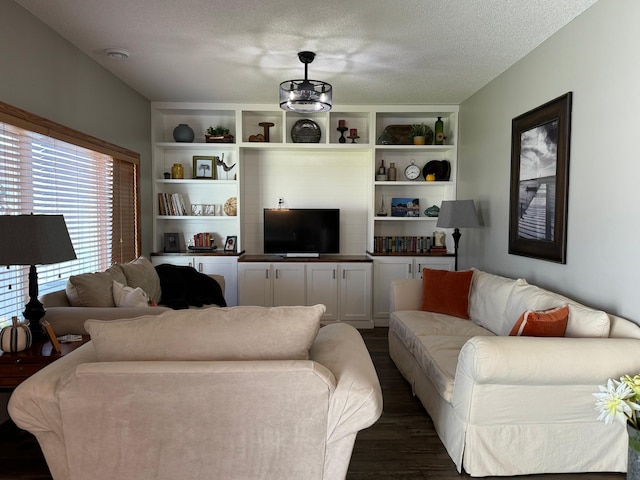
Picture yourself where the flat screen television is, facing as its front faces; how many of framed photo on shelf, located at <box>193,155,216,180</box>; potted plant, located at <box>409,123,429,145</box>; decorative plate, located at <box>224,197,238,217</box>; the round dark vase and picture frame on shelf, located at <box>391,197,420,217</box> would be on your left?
2

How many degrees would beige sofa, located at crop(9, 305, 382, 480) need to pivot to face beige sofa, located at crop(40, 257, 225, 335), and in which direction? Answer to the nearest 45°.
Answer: approximately 45° to its left

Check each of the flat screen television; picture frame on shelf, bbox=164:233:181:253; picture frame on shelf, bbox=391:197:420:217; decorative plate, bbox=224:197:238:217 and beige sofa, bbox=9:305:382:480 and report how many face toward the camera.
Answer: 4

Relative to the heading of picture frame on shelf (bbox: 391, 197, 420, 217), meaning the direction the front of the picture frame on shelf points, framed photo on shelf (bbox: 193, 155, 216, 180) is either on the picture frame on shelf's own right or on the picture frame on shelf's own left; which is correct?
on the picture frame on shelf's own right

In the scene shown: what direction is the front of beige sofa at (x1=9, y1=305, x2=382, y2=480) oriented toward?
away from the camera

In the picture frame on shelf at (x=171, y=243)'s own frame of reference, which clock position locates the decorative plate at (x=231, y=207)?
The decorative plate is roughly at 9 o'clock from the picture frame on shelf.

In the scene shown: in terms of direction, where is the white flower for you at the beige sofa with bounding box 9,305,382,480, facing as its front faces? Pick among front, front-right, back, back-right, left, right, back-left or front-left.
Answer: right

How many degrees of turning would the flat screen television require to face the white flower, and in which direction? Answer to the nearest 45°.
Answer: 0° — it already faces it

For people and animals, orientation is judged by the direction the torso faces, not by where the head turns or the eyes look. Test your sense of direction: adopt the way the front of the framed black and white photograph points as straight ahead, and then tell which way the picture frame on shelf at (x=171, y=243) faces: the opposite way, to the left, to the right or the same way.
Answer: to the left

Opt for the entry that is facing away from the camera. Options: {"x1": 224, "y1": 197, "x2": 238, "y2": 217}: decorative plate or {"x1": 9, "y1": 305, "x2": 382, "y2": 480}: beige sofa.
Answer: the beige sofa
